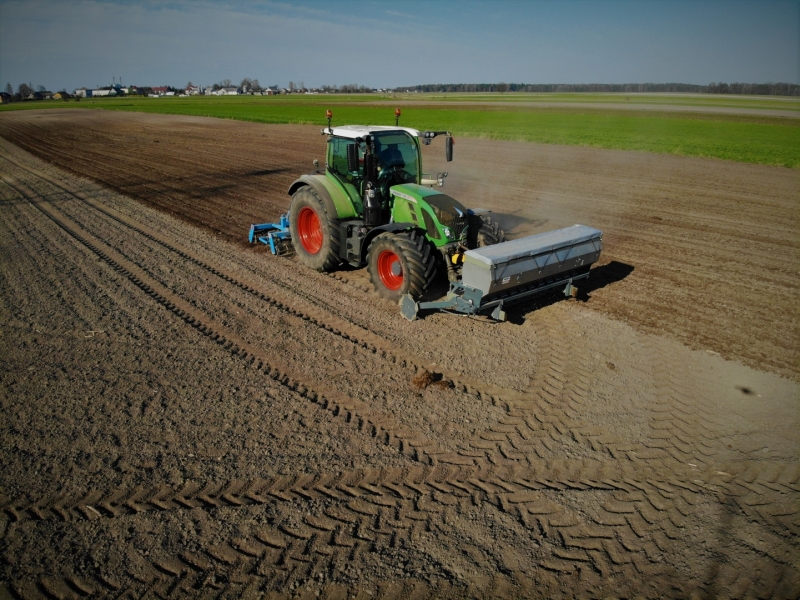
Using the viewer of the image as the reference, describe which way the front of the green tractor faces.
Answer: facing the viewer and to the right of the viewer

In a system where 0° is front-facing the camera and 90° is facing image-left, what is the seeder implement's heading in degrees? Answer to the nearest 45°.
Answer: approximately 315°
